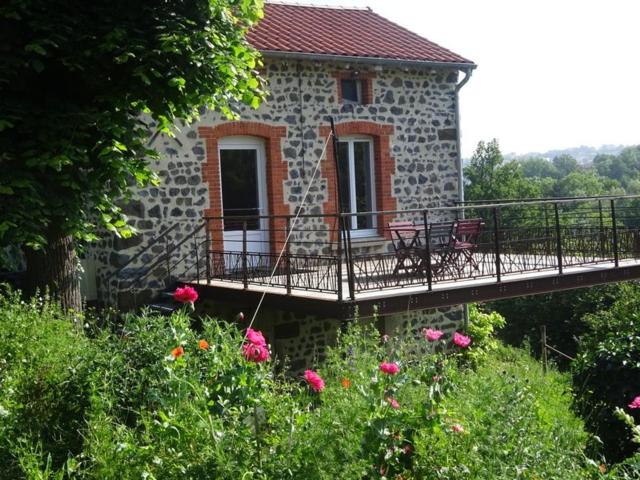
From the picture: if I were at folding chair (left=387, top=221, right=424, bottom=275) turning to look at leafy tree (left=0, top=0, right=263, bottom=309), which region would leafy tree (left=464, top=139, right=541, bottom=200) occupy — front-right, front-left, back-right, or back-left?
back-right

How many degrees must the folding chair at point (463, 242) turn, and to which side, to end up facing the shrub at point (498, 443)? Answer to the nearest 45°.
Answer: approximately 45° to its left

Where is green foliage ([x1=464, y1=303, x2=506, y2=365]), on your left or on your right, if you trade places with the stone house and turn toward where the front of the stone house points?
on your left

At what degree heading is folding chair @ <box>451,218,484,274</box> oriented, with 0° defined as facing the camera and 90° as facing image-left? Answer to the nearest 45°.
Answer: approximately 45°

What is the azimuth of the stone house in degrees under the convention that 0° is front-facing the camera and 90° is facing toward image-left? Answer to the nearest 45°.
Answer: approximately 0°

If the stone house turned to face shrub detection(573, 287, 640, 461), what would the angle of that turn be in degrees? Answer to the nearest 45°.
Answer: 0° — it already faces it

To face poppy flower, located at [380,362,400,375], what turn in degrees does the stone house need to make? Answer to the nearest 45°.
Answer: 0° — it already faces it
